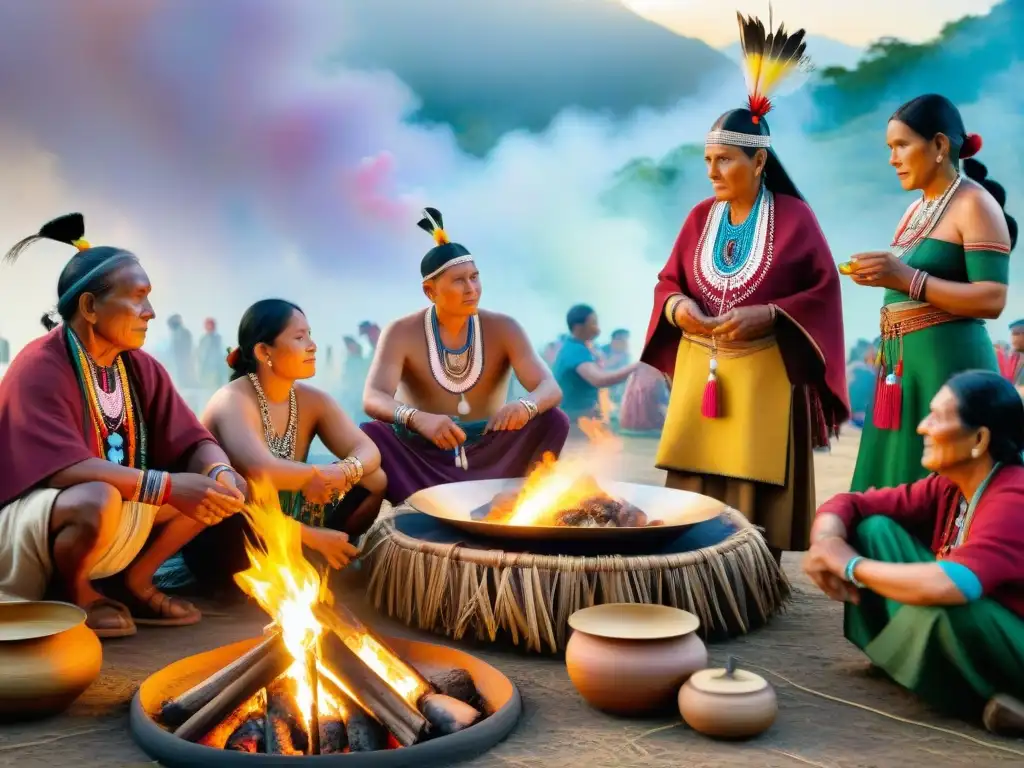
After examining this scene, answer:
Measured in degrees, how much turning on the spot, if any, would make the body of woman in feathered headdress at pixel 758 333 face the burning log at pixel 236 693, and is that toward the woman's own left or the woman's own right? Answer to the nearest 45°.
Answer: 0° — they already face it

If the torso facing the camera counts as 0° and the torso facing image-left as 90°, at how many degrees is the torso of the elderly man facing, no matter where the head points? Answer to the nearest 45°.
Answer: approximately 315°

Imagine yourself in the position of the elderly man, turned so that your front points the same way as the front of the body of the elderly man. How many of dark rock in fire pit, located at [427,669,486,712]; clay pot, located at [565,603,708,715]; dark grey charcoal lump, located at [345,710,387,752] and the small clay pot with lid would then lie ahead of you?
4

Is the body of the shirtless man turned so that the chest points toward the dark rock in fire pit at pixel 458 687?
yes

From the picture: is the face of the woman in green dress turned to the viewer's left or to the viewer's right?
to the viewer's left

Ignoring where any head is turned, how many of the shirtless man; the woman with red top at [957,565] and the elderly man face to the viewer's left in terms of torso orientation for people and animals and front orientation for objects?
1

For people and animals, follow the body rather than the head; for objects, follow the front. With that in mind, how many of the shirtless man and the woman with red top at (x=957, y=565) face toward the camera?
1

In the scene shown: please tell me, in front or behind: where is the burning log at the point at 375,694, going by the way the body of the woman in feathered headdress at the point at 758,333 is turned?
in front

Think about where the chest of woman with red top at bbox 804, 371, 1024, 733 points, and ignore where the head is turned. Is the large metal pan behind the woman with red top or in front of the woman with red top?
in front

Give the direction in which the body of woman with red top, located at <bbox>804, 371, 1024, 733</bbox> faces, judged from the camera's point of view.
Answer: to the viewer's left

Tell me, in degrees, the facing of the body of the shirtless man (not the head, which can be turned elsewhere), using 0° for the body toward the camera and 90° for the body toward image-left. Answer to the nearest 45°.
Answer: approximately 0°

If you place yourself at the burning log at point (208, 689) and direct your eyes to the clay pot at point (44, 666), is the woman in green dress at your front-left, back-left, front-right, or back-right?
back-right

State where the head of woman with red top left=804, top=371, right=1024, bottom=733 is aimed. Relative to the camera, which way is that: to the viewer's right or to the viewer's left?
to the viewer's left

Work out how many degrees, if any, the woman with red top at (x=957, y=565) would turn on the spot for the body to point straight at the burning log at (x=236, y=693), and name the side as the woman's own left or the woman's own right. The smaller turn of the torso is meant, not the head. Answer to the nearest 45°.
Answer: approximately 45° to the woman's own left

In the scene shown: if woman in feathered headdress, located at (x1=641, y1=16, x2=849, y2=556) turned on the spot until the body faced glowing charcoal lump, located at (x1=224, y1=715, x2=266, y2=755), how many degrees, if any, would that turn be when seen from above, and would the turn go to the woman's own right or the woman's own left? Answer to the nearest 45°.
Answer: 0° — they already face it

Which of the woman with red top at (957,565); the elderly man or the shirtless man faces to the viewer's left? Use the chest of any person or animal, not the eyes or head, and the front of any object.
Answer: the woman with red top

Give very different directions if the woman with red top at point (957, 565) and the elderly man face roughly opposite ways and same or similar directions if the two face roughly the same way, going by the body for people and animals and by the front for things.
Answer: very different directions
